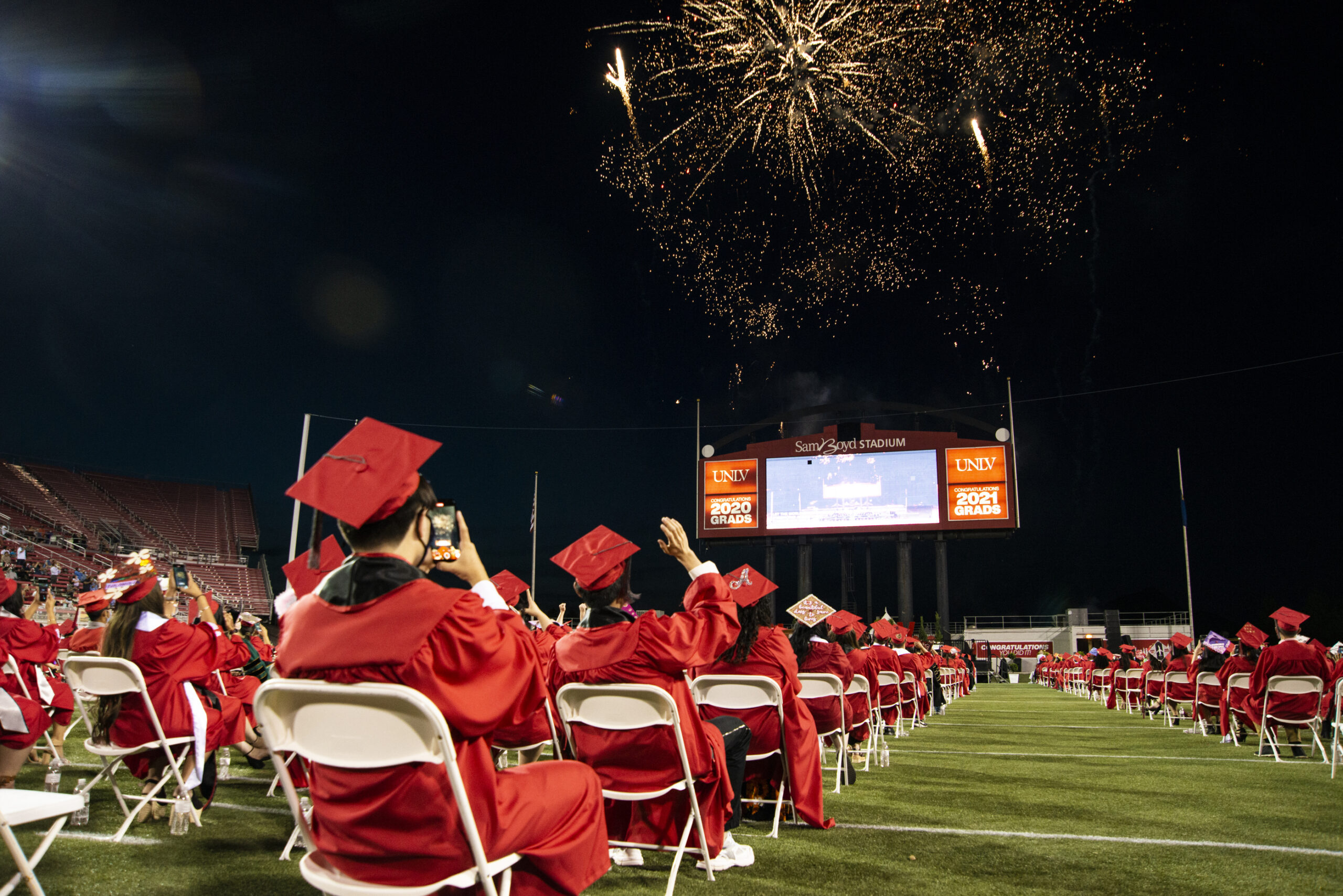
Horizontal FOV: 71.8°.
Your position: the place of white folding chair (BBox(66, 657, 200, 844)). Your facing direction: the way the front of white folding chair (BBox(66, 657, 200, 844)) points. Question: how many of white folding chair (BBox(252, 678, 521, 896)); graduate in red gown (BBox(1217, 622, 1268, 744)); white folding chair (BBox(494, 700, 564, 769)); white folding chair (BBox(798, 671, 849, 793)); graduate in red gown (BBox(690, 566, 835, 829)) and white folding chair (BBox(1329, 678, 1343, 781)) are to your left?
0

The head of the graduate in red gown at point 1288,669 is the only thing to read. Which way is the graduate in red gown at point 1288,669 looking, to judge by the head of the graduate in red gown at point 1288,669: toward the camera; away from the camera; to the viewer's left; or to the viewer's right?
away from the camera

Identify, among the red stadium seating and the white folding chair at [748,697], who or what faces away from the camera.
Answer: the white folding chair

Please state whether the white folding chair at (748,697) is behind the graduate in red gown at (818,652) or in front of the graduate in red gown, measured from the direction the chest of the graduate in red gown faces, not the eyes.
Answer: behind

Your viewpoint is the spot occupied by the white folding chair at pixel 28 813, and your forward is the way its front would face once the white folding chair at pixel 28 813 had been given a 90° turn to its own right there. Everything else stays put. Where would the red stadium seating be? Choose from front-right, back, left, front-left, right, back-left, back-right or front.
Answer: back-left

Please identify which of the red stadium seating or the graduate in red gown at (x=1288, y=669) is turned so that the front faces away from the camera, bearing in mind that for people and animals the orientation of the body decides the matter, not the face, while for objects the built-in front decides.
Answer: the graduate in red gown

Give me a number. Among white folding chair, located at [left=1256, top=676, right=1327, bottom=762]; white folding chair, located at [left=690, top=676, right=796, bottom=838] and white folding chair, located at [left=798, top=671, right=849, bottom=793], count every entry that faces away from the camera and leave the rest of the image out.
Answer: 3

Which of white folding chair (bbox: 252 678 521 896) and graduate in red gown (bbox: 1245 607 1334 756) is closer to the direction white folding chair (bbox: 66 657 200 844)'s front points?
the graduate in red gown

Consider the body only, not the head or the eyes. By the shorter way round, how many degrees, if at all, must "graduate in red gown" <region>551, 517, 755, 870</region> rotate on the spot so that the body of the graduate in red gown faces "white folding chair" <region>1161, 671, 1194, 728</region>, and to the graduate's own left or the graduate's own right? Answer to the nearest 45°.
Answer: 0° — they already face it

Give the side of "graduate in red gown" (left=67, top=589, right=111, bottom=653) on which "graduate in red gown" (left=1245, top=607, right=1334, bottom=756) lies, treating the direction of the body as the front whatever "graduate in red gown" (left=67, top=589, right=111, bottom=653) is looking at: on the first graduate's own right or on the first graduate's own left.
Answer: on the first graduate's own right

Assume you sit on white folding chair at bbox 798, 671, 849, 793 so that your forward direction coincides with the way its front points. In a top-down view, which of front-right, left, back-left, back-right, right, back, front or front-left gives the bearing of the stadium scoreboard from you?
front

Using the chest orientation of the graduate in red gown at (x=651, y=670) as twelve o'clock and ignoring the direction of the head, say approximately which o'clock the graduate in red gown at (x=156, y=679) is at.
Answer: the graduate in red gown at (x=156, y=679) is roughly at 8 o'clock from the graduate in red gown at (x=651, y=670).

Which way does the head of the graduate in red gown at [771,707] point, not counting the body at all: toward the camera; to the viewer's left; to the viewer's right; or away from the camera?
away from the camera

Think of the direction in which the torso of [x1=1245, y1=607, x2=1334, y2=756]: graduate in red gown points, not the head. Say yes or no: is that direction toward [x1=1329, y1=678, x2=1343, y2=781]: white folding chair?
no

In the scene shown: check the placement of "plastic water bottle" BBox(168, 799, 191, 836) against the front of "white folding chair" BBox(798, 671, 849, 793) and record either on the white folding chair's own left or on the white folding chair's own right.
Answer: on the white folding chair's own left

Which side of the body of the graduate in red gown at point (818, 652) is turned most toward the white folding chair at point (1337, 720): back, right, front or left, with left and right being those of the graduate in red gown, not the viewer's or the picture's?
right

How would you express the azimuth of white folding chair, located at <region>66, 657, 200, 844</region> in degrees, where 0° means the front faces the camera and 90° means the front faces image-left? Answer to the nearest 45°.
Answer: approximately 225°

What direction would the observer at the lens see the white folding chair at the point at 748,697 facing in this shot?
facing away from the viewer

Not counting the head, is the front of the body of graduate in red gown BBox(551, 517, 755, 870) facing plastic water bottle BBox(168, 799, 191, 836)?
no

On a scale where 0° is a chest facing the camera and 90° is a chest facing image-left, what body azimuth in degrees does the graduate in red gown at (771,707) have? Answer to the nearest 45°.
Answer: approximately 225°

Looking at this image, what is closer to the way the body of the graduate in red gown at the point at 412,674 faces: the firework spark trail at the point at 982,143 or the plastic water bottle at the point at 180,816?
the firework spark trail

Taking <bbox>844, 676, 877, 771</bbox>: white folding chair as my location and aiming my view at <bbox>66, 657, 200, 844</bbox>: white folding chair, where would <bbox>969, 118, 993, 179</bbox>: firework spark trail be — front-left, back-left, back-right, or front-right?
back-right

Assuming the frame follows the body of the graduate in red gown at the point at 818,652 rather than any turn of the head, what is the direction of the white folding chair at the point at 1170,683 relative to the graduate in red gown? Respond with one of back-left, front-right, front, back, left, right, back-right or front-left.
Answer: front-right

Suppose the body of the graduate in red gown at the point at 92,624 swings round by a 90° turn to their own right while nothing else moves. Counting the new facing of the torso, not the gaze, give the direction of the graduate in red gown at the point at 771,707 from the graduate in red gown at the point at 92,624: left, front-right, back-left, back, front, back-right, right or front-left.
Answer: front

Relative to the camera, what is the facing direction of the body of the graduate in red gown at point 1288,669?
away from the camera
